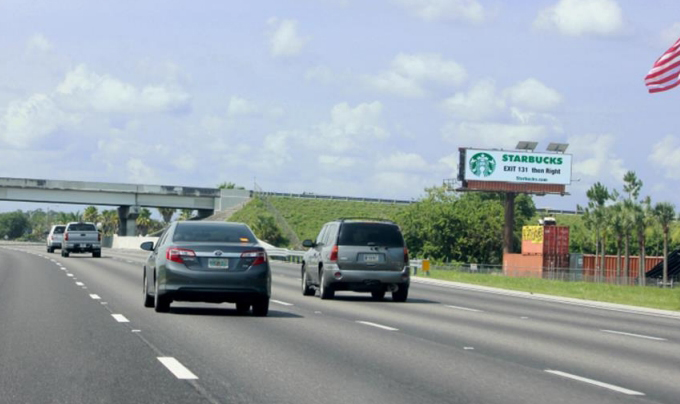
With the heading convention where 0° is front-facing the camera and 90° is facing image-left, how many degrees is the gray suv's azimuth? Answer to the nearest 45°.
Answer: approximately 180°

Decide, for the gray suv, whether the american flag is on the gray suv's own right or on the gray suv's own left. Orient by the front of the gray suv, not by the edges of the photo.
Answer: on the gray suv's own right
